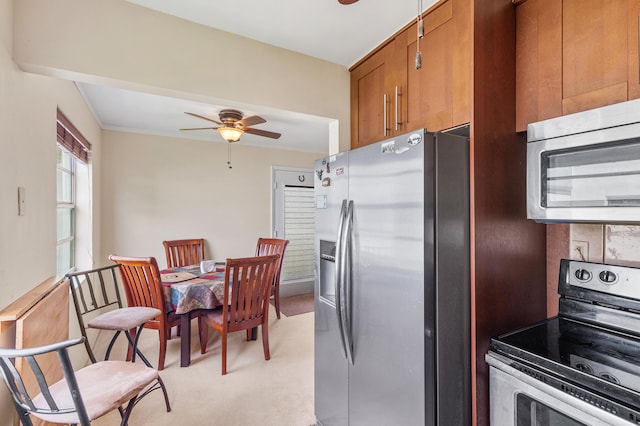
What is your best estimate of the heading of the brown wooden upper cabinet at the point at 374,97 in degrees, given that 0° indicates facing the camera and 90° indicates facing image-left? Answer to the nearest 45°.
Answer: approximately 45°

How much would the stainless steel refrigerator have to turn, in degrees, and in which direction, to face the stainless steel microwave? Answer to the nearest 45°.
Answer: approximately 135° to its left

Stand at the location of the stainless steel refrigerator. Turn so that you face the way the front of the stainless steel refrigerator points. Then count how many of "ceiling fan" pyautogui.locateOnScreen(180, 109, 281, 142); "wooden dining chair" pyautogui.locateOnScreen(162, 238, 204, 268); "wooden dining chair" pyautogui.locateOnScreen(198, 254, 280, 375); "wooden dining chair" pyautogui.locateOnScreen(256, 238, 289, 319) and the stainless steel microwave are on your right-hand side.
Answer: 4

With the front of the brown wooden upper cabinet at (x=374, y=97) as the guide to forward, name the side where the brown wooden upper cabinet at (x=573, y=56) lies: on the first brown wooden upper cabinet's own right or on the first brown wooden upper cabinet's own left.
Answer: on the first brown wooden upper cabinet's own left

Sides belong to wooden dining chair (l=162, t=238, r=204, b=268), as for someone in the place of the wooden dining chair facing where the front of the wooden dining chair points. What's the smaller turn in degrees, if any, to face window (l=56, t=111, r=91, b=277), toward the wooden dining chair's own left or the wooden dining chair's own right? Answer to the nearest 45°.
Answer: approximately 90° to the wooden dining chair's own right

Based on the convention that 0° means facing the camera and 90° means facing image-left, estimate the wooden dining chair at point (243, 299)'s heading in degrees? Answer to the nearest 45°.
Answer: approximately 135°

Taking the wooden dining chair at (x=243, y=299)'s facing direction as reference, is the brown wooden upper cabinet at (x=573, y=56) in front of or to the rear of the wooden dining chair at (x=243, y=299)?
to the rear

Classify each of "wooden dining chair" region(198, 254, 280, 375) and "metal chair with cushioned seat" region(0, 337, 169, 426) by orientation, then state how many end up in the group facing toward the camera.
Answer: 0

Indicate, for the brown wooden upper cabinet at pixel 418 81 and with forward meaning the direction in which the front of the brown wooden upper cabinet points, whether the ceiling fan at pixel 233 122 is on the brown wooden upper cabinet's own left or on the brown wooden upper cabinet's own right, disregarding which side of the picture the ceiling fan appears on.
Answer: on the brown wooden upper cabinet's own right

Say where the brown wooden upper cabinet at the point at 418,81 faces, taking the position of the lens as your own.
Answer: facing the viewer and to the left of the viewer

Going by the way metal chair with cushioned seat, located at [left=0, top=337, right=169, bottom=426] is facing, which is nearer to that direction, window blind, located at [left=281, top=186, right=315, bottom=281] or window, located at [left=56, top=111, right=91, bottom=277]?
the window blind

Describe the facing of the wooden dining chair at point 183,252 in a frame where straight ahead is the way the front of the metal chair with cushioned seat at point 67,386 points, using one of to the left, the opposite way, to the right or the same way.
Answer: to the right
